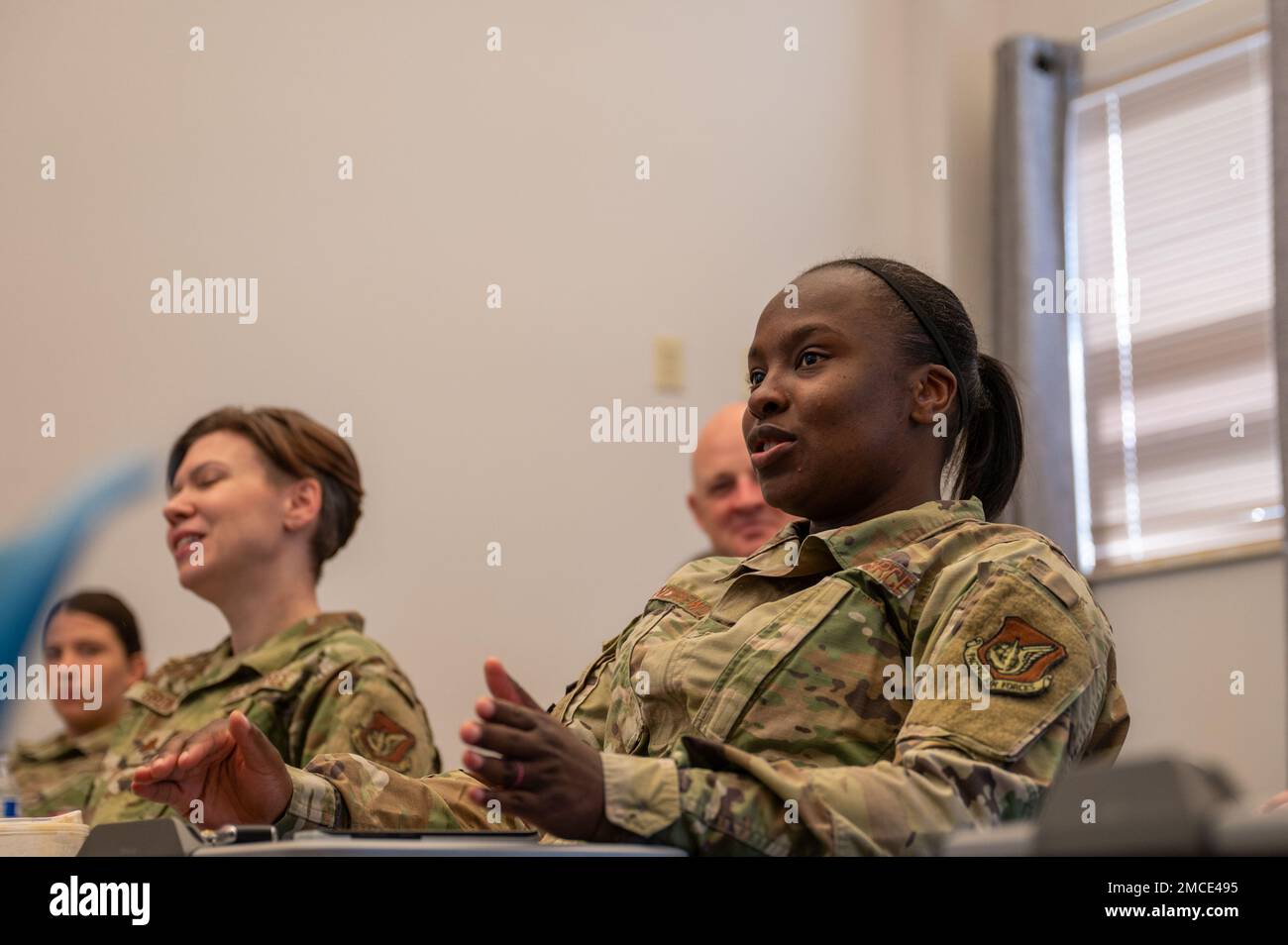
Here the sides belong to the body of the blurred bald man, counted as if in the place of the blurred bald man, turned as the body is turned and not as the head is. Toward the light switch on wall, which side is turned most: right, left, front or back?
back

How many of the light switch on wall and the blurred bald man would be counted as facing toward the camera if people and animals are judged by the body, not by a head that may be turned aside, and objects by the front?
2

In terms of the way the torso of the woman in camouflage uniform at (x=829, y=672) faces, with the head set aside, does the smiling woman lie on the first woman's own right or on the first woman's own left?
on the first woman's own right

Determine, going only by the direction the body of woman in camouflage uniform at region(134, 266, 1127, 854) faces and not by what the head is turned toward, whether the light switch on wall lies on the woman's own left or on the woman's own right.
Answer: on the woman's own right

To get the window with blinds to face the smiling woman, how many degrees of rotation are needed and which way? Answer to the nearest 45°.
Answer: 0° — it already faces them

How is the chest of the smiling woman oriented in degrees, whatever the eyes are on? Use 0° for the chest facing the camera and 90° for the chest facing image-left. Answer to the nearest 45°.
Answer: approximately 45°

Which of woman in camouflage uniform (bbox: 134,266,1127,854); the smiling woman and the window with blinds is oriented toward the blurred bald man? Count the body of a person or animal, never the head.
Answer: the window with blinds

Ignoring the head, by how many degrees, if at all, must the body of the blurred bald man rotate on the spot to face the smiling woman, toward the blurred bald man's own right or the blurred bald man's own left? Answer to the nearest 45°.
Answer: approximately 45° to the blurred bald man's own right

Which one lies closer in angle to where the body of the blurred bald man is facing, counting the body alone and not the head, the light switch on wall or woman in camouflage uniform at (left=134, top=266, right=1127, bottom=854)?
the woman in camouflage uniform

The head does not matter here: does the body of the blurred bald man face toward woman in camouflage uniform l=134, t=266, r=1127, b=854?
yes
